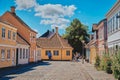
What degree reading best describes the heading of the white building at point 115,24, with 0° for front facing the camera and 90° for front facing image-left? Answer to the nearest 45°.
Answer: approximately 90°
